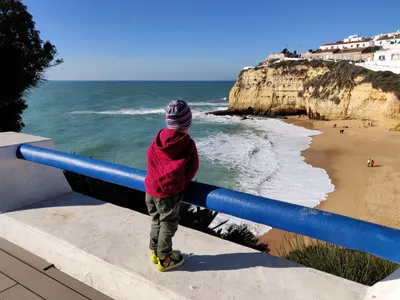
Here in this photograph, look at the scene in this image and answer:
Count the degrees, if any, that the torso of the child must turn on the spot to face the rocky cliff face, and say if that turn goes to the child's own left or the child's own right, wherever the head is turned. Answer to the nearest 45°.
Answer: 0° — they already face it

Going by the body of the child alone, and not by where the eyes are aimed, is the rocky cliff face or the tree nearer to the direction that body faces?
the rocky cliff face

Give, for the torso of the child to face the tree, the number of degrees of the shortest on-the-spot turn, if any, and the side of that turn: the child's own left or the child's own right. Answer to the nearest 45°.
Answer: approximately 90° to the child's own left

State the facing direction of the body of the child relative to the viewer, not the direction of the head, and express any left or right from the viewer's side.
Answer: facing away from the viewer and to the right of the viewer

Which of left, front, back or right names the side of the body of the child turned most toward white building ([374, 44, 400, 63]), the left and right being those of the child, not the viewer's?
front

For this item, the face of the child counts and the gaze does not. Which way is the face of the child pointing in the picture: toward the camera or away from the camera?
away from the camera
